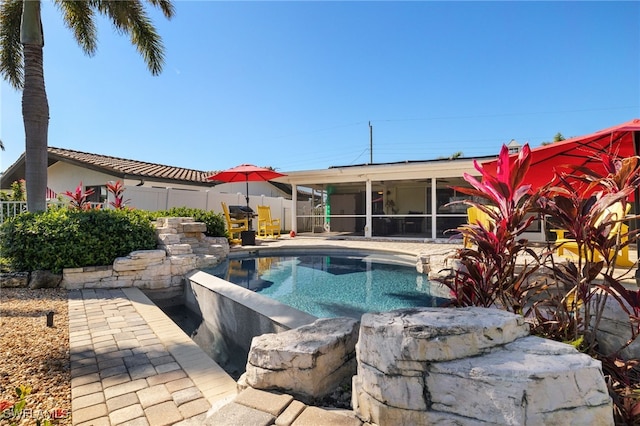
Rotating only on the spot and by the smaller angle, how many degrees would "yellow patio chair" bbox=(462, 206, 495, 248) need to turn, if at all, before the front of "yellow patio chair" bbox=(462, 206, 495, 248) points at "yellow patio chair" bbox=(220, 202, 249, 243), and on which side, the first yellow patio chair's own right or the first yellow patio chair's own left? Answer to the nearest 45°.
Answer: approximately 90° to the first yellow patio chair's own right

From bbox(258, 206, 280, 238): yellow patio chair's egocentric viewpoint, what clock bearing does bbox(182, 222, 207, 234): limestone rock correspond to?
The limestone rock is roughly at 2 o'clock from the yellow patio chair.

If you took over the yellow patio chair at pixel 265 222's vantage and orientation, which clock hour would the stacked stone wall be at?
The stacked stone wall is roughly at 2 o'clock from the yellow patio chair.

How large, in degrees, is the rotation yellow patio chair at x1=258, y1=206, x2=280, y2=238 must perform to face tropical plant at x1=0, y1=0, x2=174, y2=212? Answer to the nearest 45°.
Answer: approximately 90° to its right

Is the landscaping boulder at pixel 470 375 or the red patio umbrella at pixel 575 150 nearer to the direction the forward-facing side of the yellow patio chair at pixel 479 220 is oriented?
the landscaping boulder

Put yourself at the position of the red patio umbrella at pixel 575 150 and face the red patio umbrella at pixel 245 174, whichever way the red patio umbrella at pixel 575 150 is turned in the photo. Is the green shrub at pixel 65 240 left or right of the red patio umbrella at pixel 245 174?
left

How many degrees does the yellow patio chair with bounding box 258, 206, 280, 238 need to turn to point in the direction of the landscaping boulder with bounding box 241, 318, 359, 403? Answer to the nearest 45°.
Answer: approximately 45° to its right

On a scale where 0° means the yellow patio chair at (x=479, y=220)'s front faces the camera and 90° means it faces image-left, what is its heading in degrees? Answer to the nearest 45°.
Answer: approximately 45°
